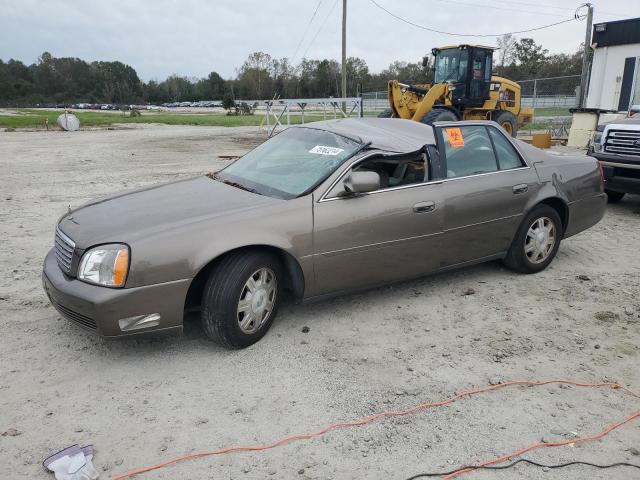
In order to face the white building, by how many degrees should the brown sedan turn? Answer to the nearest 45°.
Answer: approximately 180°

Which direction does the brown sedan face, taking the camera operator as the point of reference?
facing the viewer and to the left of the viewer

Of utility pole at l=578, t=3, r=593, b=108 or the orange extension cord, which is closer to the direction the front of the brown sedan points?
the orange extension cord

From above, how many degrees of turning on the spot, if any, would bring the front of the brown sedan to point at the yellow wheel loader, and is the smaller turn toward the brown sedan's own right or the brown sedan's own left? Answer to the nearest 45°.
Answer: approximately 135° to the brown sedan's own right

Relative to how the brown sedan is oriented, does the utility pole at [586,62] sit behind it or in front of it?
behind

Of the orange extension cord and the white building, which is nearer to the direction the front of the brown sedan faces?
the orange extension cord

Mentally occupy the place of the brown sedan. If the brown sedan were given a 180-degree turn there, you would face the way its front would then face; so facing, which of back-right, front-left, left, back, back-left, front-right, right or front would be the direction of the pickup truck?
front

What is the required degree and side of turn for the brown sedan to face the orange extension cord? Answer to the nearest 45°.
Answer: approximately 90° to its left
